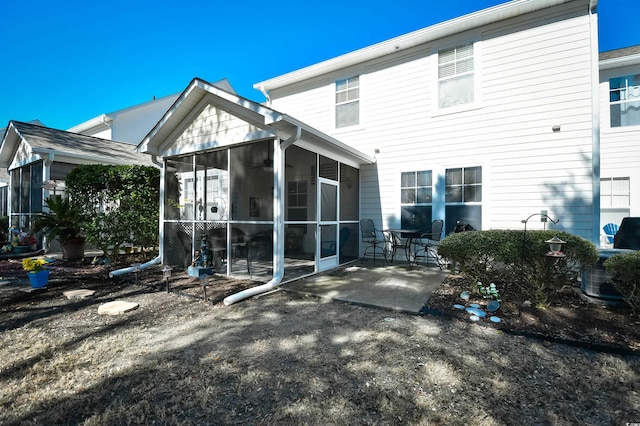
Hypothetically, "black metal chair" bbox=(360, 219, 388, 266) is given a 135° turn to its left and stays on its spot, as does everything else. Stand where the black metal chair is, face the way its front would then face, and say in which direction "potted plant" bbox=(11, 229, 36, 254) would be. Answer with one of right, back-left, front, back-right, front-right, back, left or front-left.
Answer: left

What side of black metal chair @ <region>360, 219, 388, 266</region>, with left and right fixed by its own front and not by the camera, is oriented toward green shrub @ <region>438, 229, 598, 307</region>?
front

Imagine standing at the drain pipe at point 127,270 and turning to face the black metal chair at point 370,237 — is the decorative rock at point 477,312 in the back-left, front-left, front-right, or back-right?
front-right

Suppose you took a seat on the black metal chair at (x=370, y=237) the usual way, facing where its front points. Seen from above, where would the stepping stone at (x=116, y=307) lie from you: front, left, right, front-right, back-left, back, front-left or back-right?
right

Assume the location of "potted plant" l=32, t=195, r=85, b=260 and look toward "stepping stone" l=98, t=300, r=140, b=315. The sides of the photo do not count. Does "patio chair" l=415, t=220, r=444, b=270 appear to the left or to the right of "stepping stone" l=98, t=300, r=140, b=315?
left

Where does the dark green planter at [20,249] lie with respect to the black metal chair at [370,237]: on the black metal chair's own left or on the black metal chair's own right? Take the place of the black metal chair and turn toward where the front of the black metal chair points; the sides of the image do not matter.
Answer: on the black metal chair's own right

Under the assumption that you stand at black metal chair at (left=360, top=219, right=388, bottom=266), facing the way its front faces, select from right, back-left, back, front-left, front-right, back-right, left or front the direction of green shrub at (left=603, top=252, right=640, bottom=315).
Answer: front

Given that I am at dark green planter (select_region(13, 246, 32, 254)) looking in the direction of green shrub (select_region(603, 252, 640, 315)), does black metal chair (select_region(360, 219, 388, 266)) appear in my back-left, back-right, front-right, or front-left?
front-left

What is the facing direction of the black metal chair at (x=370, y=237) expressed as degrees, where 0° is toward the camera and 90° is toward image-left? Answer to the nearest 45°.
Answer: approximately 315°

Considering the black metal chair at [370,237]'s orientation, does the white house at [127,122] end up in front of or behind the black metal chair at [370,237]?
behind

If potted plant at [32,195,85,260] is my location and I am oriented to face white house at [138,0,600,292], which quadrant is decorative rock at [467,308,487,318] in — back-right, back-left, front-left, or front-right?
front-right

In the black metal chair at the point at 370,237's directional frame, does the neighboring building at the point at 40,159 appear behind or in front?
behind

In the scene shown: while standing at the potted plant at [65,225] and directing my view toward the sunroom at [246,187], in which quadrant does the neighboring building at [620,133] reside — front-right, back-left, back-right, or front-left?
front-left

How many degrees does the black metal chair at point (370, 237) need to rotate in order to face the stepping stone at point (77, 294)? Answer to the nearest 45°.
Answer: approximately 90° to its right
